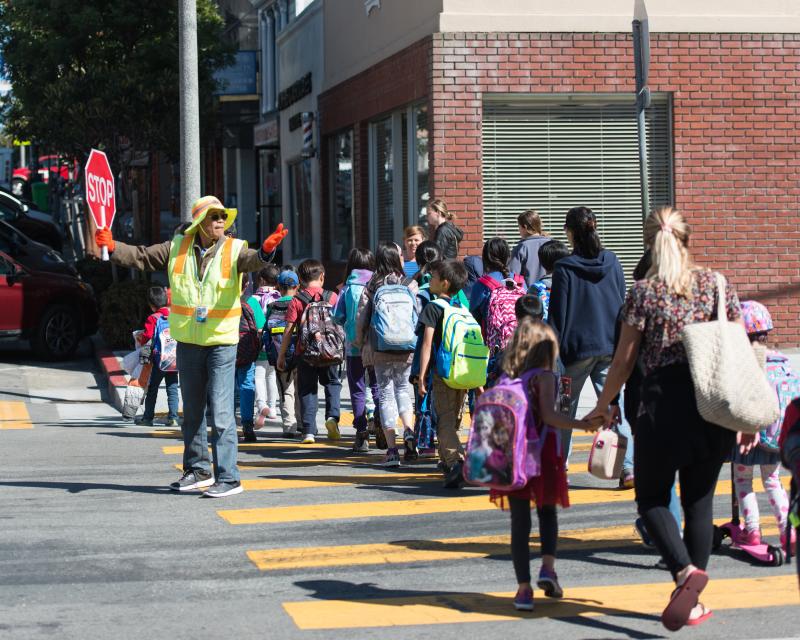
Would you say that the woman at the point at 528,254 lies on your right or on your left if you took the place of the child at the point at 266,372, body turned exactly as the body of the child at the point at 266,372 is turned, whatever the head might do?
on your right

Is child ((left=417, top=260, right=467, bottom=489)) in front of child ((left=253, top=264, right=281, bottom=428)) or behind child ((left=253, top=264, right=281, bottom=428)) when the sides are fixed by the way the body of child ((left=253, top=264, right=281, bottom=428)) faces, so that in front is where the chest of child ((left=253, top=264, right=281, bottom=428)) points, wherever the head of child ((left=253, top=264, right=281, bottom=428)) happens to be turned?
behind

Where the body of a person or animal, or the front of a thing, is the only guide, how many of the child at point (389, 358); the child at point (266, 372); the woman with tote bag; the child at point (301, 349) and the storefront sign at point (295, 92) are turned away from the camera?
4

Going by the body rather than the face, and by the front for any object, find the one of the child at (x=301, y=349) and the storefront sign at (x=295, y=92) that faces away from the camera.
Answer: the child

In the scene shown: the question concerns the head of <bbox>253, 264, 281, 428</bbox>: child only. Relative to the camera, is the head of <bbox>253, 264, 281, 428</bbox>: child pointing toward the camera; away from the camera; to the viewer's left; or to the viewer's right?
away from the camera

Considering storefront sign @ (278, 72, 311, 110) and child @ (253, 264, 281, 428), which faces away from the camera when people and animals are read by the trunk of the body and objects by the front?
the child

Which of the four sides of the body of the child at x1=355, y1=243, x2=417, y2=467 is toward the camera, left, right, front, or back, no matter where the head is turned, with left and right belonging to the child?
back

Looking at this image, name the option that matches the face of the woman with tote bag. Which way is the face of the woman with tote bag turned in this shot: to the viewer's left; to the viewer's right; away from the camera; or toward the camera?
away from the camera

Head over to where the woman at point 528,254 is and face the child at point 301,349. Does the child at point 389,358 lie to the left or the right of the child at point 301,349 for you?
left

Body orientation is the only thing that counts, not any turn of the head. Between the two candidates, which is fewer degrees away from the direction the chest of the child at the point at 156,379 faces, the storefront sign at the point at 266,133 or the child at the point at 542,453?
the storefront sign

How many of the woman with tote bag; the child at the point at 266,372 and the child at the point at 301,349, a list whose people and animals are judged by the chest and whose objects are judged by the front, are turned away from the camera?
3

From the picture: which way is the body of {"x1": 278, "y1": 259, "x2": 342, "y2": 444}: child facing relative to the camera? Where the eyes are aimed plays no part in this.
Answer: away from the camera

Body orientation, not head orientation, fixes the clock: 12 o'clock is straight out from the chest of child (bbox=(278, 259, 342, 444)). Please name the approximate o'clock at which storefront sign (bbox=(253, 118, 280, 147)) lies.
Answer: The storefront sign is roughly at 12 o'clock from the child.

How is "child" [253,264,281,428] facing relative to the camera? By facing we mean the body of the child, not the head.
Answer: away from the camera

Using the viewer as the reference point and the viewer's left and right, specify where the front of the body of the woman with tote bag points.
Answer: facing away from the viewer

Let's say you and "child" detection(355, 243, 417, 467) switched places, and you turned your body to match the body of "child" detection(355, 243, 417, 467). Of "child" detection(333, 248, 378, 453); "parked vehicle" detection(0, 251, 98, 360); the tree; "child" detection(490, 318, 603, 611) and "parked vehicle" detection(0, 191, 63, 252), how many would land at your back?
1

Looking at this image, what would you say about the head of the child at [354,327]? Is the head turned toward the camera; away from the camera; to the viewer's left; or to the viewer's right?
away from the camera

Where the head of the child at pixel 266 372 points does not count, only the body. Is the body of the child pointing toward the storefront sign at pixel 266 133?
yes

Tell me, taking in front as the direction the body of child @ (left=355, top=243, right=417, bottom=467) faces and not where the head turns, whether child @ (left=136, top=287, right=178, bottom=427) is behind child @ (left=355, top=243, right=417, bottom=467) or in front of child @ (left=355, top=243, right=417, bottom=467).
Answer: in front
